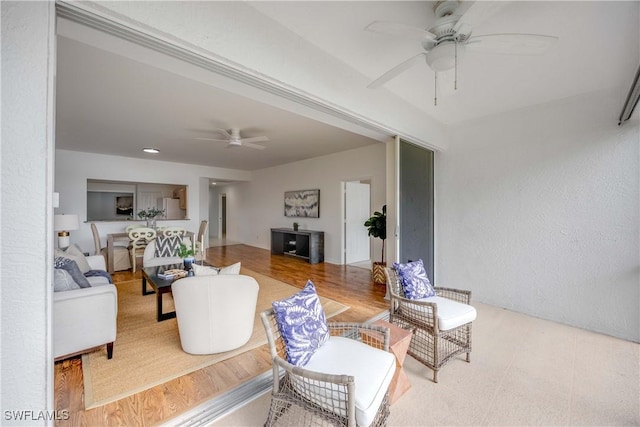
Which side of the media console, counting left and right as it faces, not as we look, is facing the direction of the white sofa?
front

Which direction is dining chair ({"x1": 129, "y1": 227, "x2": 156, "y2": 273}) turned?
away from the camera

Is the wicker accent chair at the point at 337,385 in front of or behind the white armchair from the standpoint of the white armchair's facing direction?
behind

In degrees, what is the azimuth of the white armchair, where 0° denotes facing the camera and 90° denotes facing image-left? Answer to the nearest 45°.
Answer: approximately 180°

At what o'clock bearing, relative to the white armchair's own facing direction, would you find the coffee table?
The coffee table is roughly at 11 o'clock from the white armchair.

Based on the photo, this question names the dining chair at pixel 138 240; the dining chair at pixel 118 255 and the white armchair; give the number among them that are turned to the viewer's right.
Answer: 1

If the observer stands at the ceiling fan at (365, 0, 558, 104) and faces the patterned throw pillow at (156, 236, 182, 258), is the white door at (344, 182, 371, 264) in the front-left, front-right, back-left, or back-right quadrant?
front-right

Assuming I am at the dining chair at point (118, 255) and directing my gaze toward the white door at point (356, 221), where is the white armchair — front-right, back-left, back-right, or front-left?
front-right

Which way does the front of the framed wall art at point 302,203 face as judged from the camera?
facing the viewer and to the left of the viewer

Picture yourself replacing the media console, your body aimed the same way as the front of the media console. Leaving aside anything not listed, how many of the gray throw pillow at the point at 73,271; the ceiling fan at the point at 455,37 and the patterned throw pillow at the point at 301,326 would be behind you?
0

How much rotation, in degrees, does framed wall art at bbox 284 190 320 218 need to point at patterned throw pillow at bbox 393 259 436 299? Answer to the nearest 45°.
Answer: approximately 45° to its left

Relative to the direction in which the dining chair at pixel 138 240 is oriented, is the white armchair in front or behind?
behind

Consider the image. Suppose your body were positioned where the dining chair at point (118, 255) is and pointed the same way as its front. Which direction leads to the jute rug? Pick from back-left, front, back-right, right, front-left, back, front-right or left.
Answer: right

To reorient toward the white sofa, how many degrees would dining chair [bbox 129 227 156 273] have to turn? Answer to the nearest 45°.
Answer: approximately 180°

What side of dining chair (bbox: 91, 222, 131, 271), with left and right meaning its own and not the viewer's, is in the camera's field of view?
right
